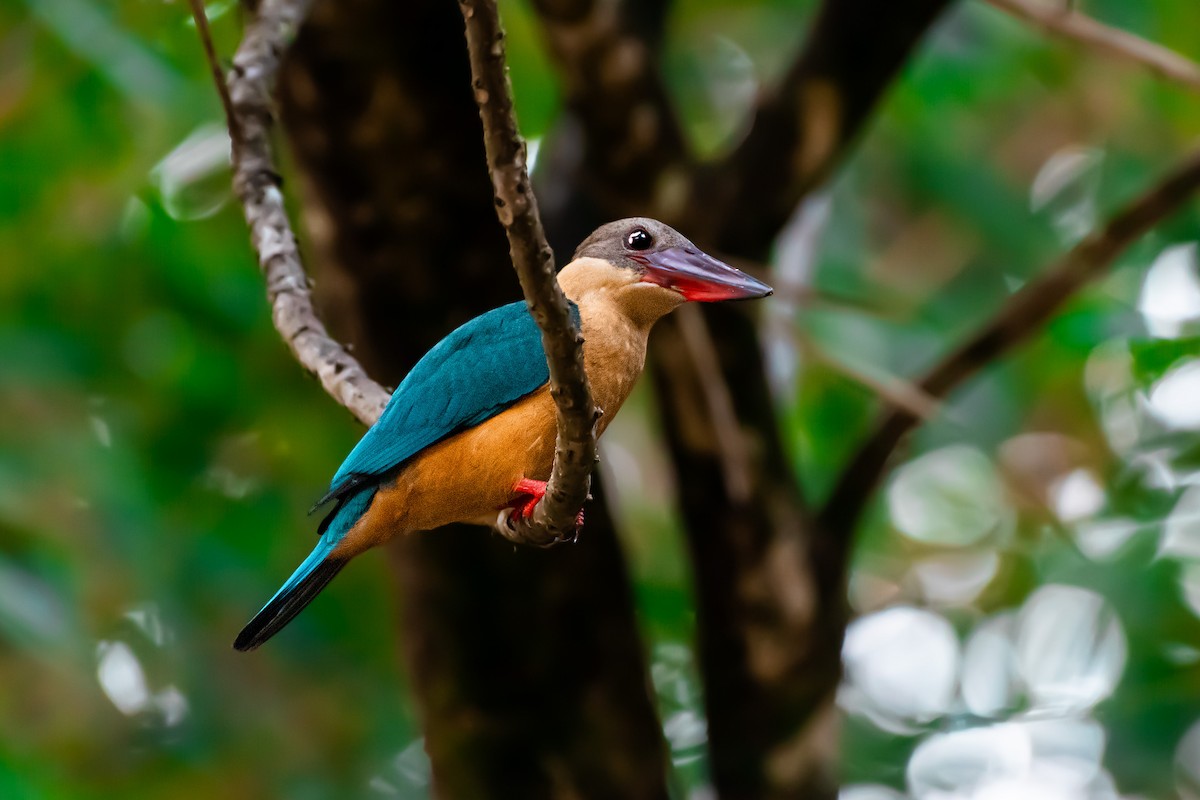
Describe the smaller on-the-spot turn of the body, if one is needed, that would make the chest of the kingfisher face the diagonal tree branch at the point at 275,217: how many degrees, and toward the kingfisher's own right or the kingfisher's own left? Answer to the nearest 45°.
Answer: approximately 135° to the kingfisher's own left

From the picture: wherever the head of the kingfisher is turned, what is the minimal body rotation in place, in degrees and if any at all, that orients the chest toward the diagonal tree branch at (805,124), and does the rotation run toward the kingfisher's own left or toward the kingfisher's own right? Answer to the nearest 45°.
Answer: approximately 45° to the kingfisher's own left

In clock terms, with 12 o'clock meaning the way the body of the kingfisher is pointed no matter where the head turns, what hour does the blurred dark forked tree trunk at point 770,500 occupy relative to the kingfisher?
The blurred dark forked tree trunk is roughly at 10 o'clock from the kingfisher.

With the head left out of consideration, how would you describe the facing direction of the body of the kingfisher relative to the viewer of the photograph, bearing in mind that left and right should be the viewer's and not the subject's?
facing to the right of the viewer
